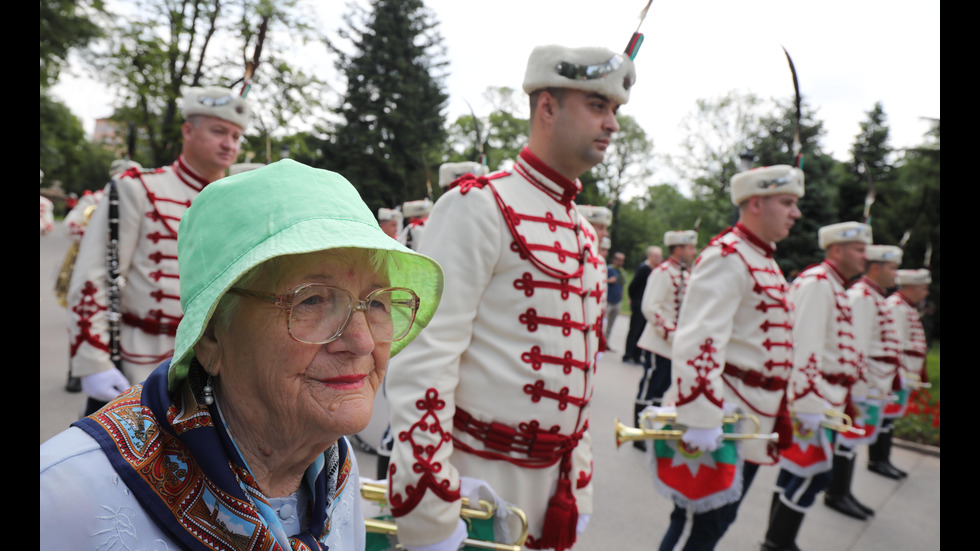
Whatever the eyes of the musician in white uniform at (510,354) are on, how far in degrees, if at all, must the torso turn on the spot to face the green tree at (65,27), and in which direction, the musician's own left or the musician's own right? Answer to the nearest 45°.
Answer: approximately 180°

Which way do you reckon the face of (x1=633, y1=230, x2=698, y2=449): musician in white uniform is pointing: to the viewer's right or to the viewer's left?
to the viewer's right

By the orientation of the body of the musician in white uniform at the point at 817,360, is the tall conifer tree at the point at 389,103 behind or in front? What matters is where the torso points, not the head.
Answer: behind

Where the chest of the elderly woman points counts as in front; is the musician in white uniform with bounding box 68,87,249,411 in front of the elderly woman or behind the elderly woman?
behind

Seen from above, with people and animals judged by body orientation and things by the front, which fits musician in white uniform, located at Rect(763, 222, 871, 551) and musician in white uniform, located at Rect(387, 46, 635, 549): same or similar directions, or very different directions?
same or similar directions

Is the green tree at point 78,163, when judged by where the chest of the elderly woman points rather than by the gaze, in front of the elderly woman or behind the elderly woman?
behind

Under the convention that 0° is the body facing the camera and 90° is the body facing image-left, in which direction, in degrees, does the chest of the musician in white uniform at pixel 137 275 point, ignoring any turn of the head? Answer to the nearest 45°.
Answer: approximately 315°

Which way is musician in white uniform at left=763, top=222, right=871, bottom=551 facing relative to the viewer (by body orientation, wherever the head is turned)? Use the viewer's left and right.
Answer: facing the viewer and to the right of the viewer

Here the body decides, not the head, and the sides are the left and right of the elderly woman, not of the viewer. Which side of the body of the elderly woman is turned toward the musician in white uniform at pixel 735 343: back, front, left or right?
left

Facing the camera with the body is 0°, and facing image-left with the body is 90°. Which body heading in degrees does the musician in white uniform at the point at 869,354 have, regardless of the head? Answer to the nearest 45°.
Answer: approximately 315°

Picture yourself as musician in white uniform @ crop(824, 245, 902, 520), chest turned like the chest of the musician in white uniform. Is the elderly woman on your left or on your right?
on your right

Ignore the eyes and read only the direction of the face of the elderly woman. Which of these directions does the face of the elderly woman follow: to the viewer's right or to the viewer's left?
to the viewer's right

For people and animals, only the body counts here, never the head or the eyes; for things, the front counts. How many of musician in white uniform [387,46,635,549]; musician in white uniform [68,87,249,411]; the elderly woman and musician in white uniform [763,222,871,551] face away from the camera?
0
